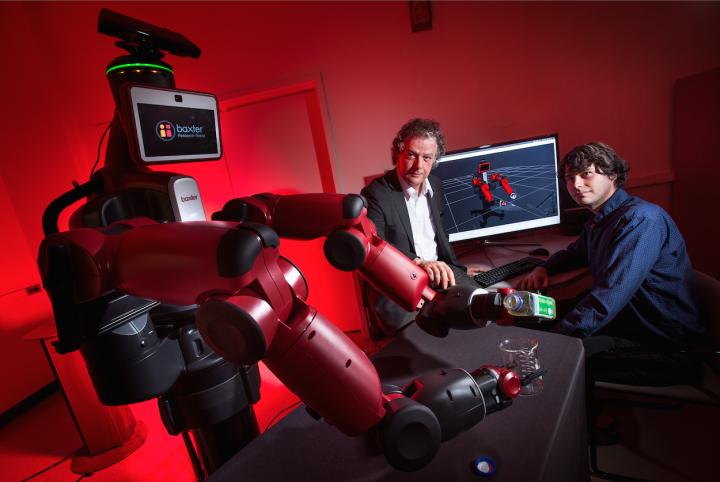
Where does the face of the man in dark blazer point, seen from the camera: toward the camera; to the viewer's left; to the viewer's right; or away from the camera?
toward the camera

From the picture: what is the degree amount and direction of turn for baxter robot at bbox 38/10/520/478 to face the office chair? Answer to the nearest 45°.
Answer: approximately 45° to its left

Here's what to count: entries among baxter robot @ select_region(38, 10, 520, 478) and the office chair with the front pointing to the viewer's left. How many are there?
1

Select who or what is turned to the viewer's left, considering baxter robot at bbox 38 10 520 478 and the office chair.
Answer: the office chair

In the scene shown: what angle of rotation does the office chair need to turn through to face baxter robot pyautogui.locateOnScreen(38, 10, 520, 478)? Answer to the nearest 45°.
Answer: approximately 45° to its left

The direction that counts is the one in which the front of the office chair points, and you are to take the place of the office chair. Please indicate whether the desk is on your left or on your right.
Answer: on your left

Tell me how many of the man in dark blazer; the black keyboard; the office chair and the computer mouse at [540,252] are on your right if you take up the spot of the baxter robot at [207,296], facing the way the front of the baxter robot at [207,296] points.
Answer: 0

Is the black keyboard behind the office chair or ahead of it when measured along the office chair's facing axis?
ahead

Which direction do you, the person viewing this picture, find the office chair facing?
facing to the left of the viewer

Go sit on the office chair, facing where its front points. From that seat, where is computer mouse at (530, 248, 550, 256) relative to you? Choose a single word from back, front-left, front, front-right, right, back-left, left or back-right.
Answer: front-right

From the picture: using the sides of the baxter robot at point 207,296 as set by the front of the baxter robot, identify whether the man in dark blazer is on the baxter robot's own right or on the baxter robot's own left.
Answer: on the baxter robot's own left

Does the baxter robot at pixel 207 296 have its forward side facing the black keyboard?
no

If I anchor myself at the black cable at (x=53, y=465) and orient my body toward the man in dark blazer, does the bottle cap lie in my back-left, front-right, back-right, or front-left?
front-right

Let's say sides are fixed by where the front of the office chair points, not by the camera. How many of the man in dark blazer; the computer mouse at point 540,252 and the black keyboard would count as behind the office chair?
0

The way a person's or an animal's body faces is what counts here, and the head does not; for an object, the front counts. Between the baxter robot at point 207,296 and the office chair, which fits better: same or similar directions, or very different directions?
very different directions

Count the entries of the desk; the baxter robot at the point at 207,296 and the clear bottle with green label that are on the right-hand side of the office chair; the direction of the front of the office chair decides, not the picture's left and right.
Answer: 0
